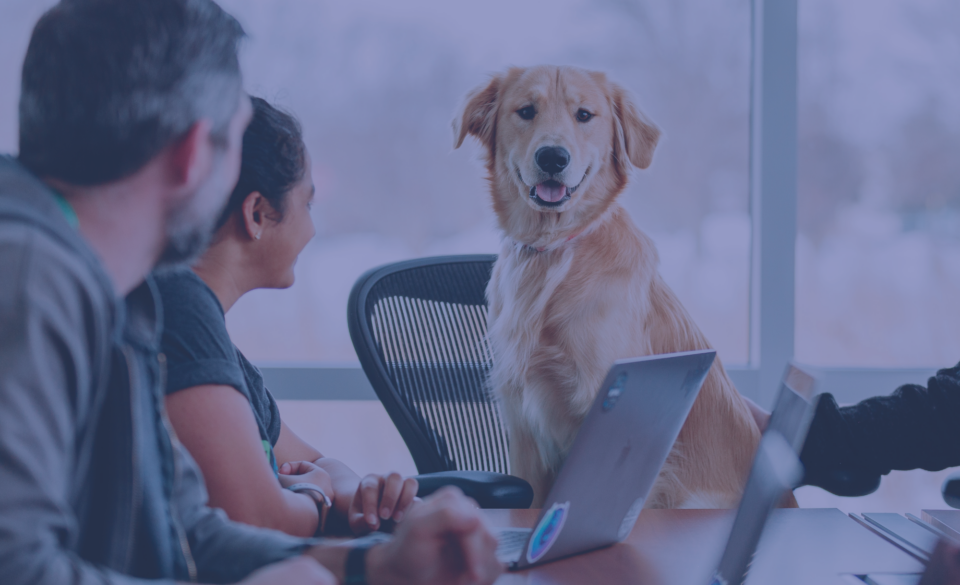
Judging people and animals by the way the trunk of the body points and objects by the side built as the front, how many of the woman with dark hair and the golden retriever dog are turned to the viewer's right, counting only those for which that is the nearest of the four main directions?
1

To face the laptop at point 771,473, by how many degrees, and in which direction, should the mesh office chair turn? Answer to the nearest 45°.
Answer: approximately 45° to its right

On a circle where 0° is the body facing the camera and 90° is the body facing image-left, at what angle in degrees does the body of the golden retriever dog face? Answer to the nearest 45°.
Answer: approximately 45°

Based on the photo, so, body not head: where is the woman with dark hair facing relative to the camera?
to the viewer's right

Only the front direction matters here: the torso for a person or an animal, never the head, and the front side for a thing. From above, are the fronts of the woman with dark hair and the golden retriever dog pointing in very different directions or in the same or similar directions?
very different directions

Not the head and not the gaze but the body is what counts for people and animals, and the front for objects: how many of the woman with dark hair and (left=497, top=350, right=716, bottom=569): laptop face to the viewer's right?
1

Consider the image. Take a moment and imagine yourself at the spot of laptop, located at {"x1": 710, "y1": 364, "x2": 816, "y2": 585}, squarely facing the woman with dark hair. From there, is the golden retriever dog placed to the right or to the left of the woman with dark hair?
right
